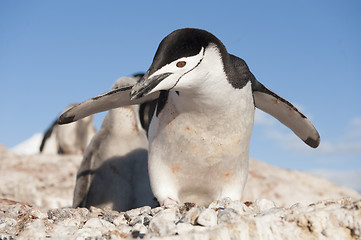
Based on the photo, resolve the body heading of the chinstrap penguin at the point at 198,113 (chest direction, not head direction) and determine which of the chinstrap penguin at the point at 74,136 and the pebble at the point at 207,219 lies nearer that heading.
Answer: the pebble

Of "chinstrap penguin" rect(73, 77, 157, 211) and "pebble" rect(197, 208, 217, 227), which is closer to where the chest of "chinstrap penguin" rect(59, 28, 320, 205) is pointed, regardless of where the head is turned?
the pebble

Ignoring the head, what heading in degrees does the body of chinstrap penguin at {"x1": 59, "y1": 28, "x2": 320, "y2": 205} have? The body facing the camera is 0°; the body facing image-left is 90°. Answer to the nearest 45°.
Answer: approximately 0°

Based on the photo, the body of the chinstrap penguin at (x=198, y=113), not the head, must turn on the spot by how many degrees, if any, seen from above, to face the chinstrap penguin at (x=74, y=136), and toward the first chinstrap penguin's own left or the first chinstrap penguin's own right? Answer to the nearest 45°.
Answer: approximately 180°

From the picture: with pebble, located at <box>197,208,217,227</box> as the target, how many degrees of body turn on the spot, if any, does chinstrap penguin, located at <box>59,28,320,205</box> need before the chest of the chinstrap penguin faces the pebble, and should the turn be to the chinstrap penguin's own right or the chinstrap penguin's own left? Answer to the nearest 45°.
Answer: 0° — it already faces it
